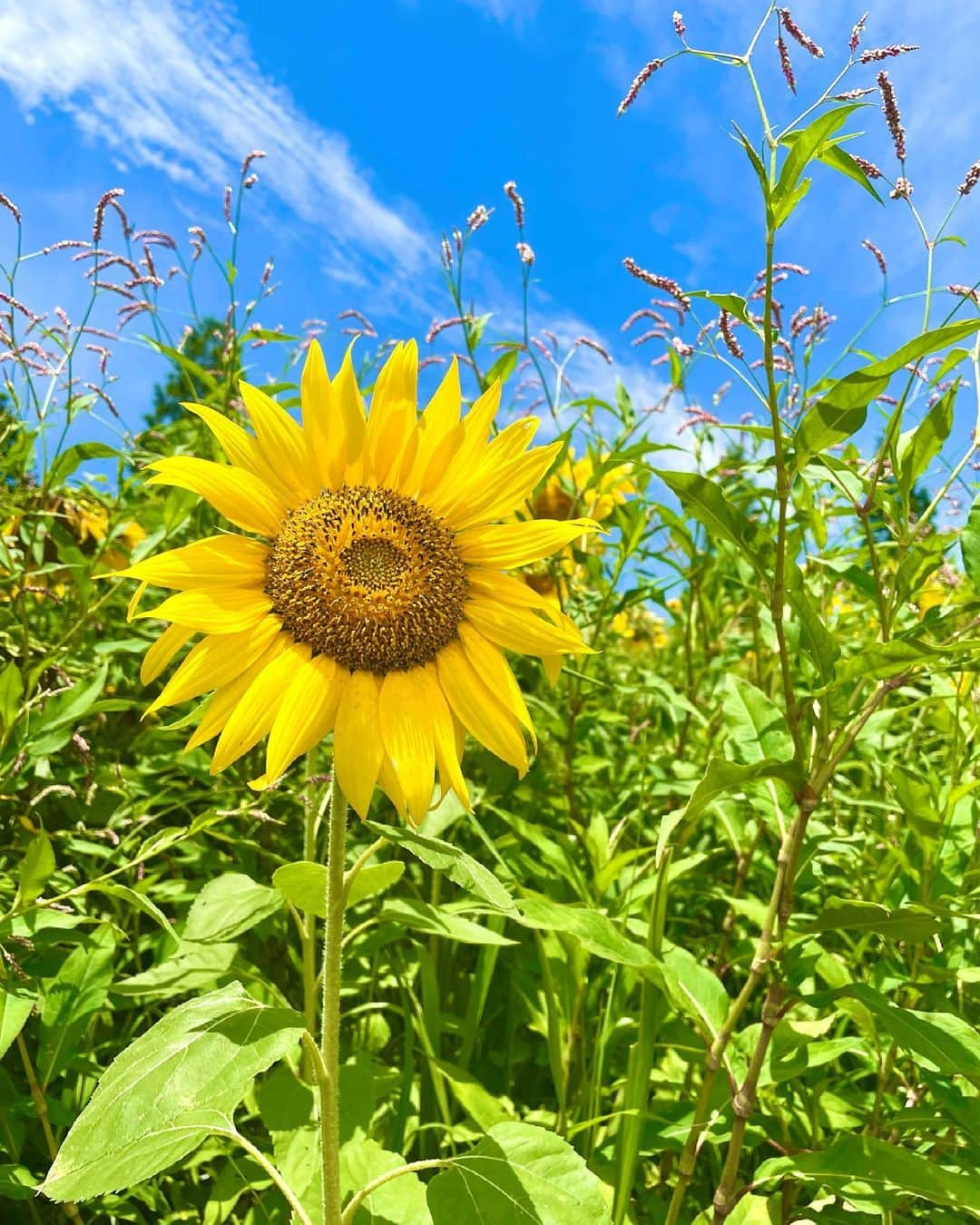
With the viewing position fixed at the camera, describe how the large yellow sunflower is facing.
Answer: facing the viewer
